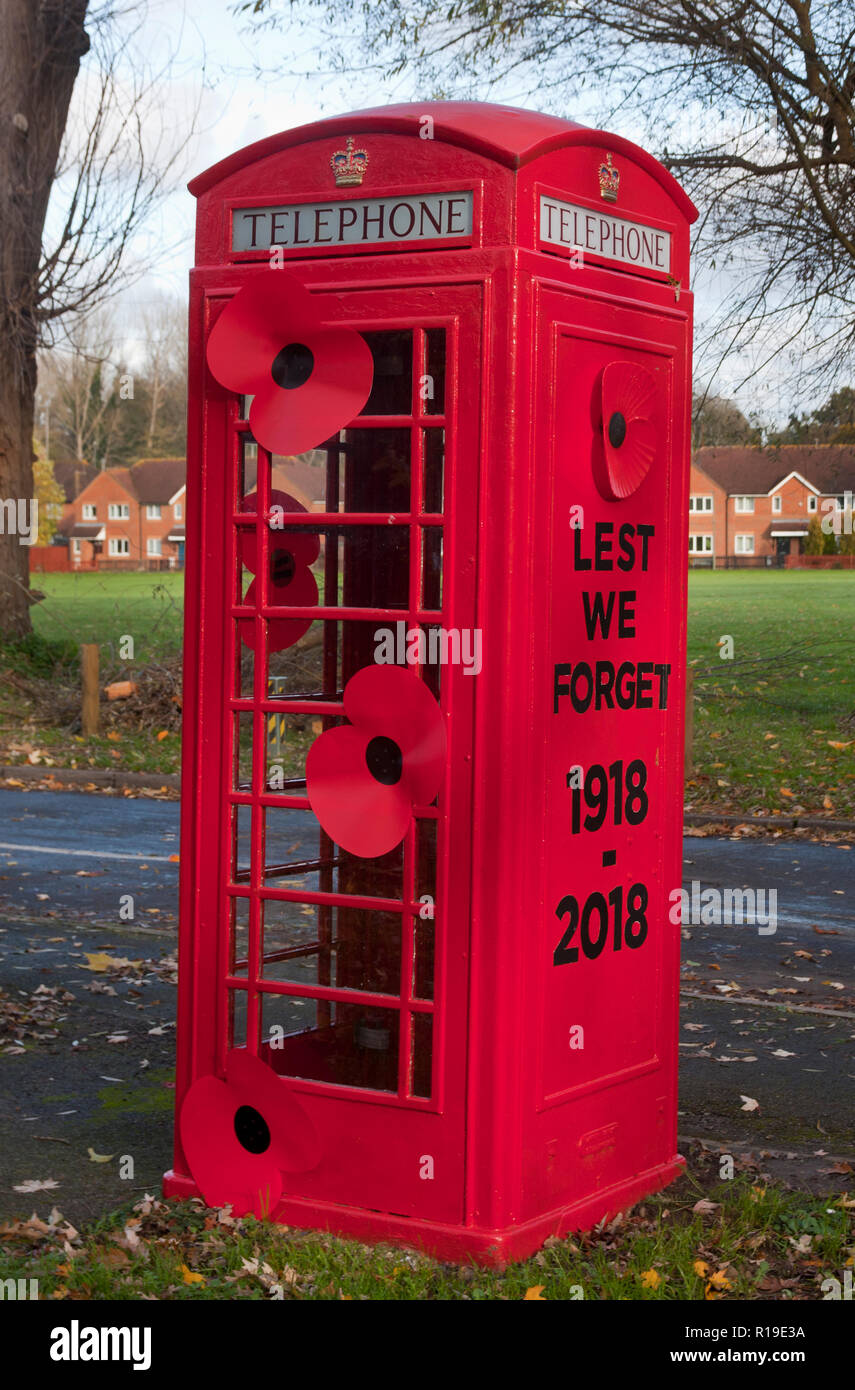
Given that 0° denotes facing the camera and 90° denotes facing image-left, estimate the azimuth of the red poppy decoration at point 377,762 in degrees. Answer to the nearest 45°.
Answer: approximately 45°
